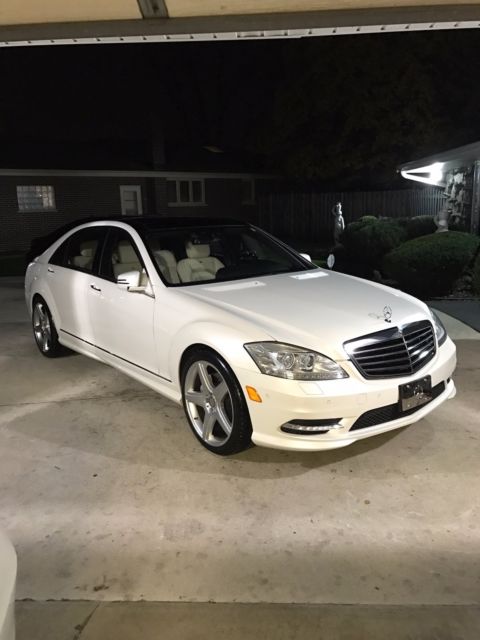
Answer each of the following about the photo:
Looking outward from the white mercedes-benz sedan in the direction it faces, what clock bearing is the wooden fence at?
The wooden fence is roughly at 8 o'clock from the white mercedes-benz sedan.

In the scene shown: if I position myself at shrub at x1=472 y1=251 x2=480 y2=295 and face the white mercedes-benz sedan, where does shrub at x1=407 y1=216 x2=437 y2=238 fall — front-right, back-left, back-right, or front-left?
back-right

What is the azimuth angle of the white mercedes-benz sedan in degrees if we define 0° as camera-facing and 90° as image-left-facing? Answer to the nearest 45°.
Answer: approximately 315°

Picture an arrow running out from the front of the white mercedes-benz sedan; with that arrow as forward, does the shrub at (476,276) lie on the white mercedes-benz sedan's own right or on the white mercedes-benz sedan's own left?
on the white mercedes-benz sedan's own left

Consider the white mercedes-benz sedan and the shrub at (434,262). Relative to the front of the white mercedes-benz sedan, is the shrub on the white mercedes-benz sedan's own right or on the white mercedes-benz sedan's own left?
on the white mercedes-benz sedan's own left

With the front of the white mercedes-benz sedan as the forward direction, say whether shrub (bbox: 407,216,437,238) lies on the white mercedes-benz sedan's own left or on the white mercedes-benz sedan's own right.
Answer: on the white mercedes-benz sedan's own left

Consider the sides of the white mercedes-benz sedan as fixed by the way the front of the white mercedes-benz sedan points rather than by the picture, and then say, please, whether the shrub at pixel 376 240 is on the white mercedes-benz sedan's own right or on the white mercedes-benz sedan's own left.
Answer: on the white mercedes-benz sedan's own left
